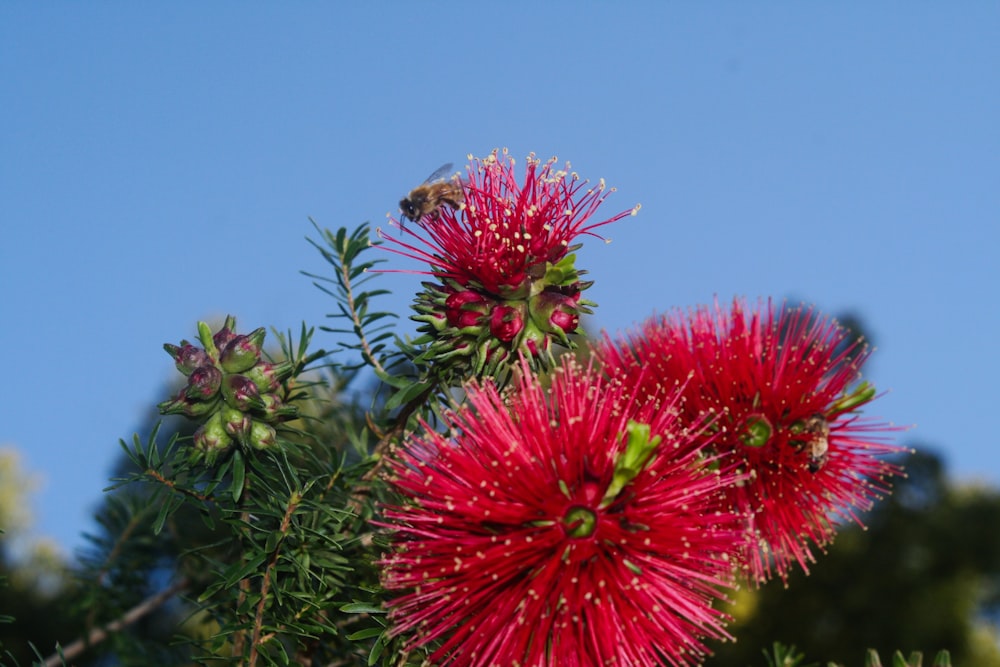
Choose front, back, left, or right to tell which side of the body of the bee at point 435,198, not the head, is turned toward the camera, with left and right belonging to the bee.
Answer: left

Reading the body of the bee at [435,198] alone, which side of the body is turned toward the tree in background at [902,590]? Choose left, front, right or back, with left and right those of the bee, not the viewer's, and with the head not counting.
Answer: right
